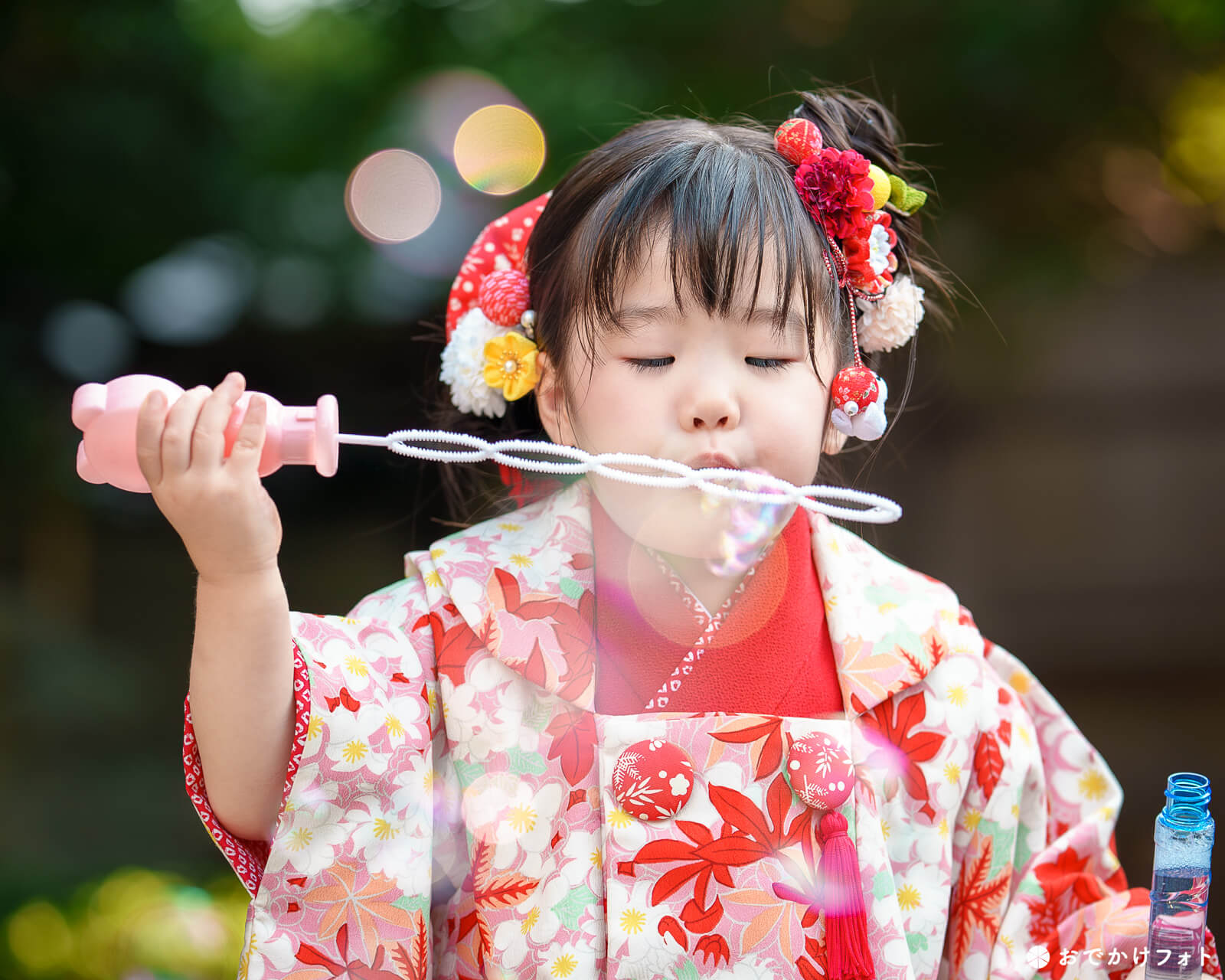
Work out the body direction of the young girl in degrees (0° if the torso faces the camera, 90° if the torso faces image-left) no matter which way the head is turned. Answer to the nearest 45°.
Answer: approximately 0°
